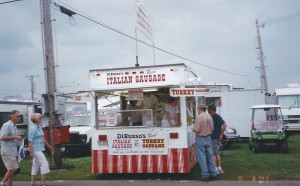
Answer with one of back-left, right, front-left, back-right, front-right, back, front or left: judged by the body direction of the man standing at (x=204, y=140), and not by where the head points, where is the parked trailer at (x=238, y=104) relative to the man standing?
front-right

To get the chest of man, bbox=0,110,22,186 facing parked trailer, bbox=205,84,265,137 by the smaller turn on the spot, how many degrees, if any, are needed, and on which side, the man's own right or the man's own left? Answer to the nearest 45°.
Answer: approximately 45° to the man's own left

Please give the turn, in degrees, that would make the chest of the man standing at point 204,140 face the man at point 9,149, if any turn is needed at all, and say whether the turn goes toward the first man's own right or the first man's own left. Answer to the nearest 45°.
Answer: approximately 45° to the first man's own left

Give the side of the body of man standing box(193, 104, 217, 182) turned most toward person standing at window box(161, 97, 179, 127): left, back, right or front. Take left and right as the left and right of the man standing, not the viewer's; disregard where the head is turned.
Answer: front

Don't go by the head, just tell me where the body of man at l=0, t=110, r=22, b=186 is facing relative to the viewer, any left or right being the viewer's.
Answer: facing to the right of the viewer

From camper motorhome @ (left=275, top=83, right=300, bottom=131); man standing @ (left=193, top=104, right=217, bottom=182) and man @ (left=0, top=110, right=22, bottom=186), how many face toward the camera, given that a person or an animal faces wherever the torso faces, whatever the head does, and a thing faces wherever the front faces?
1

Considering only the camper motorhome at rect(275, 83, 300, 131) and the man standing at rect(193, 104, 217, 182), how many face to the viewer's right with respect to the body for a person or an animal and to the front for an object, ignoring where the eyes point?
0

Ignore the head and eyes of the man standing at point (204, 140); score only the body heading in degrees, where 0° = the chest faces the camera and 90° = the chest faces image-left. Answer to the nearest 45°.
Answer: approximately 135°

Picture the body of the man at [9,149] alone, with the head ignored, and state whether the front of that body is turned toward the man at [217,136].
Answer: yes
